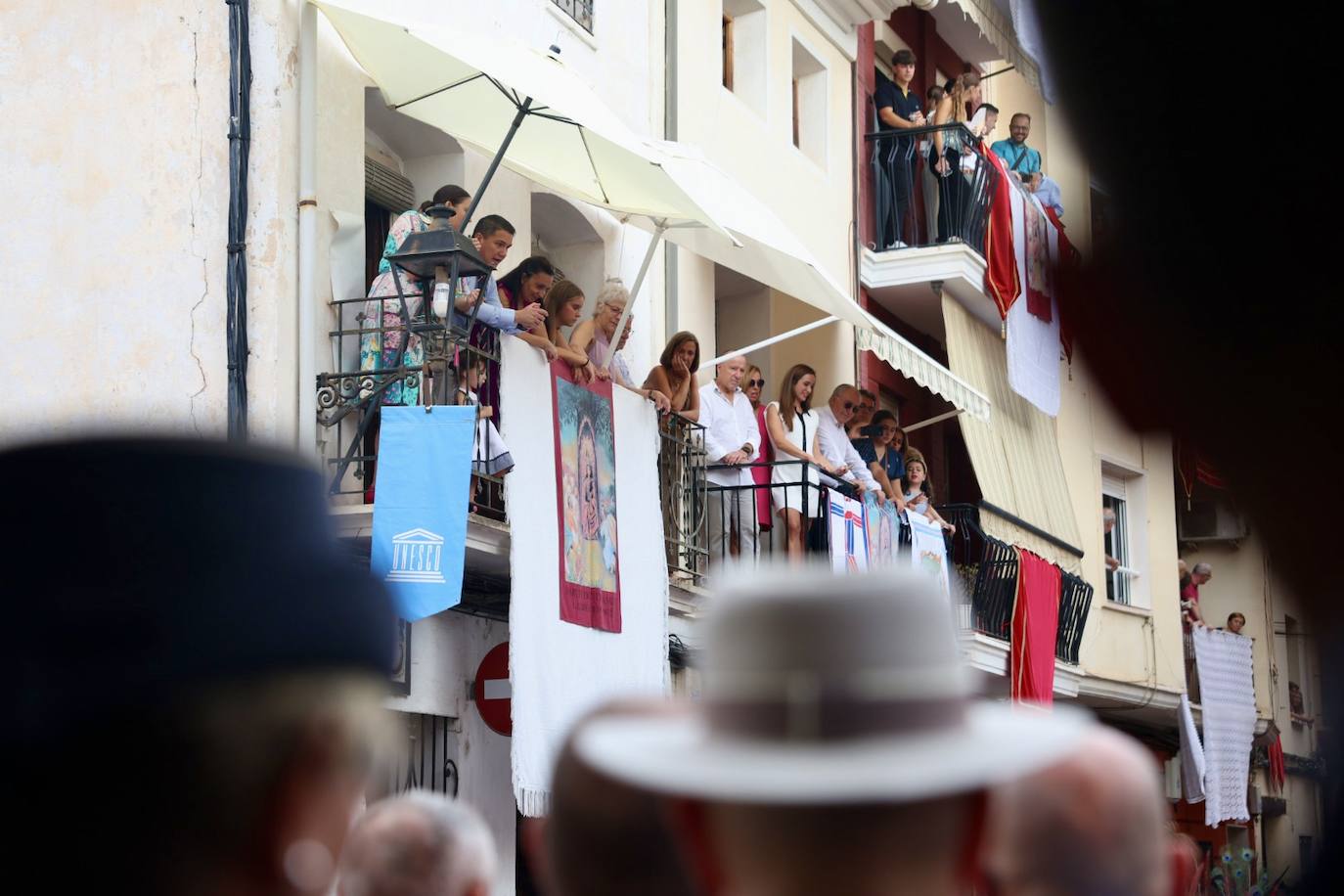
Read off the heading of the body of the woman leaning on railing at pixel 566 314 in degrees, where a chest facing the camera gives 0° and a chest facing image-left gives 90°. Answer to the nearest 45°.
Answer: approximately 315°

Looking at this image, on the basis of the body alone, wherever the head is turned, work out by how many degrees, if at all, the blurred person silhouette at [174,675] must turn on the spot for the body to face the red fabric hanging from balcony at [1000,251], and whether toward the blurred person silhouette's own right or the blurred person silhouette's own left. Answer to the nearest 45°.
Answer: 0° — they already face it

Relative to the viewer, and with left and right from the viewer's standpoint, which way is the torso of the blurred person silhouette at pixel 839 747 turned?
facing away from the viewer

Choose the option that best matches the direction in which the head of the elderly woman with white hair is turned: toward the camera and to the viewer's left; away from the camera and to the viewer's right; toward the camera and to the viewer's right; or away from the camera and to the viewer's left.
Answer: toward the camera and to the viewer's right

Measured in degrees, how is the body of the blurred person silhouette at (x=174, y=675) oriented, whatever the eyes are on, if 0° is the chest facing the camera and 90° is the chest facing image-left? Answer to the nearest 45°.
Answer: approximately 225°

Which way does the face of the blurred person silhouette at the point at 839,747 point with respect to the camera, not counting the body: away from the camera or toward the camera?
away from the camera

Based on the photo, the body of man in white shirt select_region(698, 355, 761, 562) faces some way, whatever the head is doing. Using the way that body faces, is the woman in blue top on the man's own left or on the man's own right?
on the man's own left
